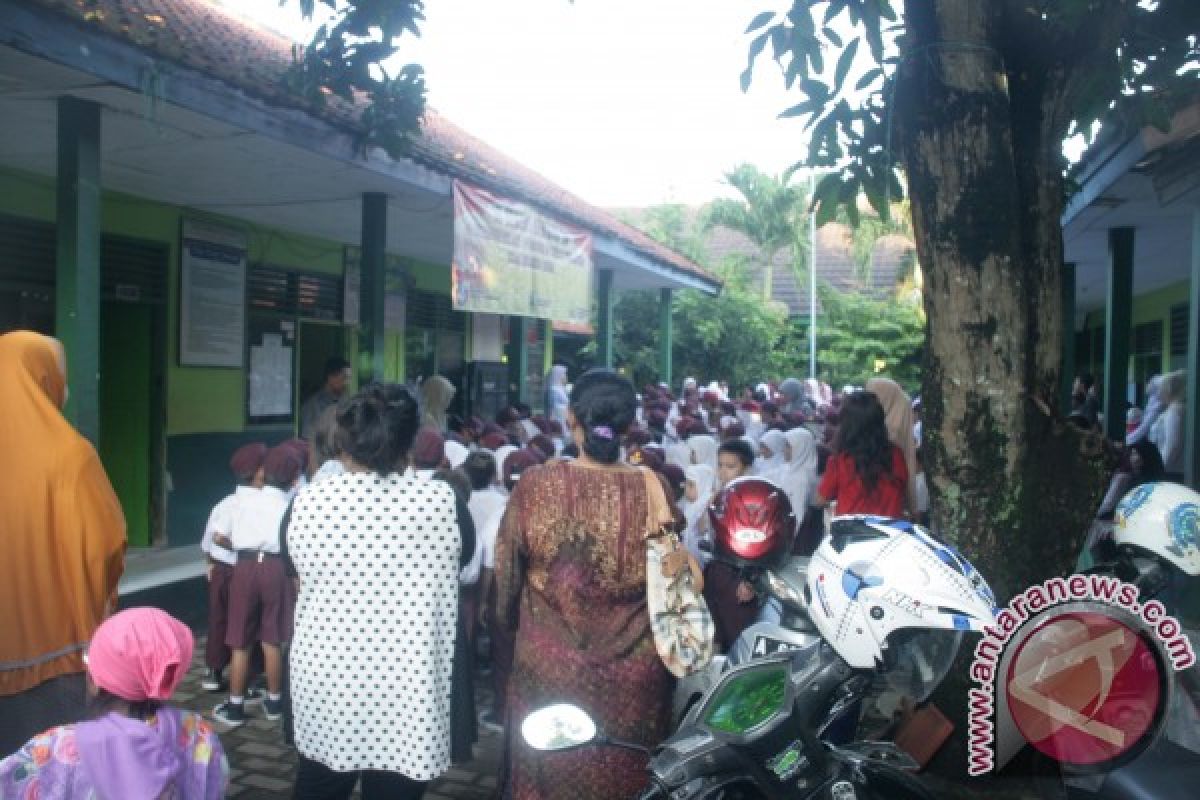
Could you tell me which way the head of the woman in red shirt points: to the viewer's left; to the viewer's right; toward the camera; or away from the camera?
away from the camera

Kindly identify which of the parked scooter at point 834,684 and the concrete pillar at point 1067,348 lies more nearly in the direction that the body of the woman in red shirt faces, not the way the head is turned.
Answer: the concrete pillar

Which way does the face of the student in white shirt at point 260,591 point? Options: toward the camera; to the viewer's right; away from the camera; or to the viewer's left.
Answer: away from the camera

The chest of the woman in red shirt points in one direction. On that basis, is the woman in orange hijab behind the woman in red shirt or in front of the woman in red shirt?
behind

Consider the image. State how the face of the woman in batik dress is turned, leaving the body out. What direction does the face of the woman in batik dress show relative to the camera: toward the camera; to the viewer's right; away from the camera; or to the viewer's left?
away from the camera

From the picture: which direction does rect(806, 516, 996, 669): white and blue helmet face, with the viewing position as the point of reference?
facing to the right of the viewer

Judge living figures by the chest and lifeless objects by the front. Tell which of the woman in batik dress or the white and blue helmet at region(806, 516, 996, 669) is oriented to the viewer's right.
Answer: the white and blue helmet

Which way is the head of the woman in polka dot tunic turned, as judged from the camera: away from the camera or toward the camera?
away from the camera

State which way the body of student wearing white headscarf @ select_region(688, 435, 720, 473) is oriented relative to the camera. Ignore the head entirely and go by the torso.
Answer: away from the camera
